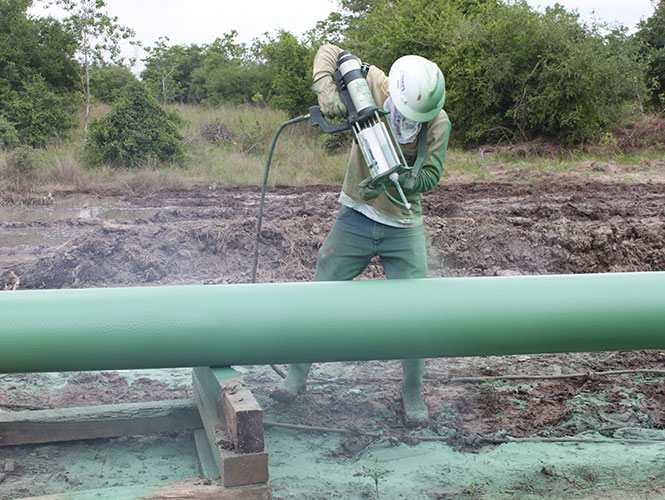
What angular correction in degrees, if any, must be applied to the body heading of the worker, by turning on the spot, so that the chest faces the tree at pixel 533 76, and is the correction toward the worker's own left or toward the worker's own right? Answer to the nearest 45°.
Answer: approximately 180°

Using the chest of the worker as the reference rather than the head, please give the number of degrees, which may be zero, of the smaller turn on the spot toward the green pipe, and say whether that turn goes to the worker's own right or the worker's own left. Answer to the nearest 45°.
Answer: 0° — they already face it

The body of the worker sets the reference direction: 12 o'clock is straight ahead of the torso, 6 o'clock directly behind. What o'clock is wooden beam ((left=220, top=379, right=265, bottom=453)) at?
The wooden beam is roughly at 1 o'clock from the worker.

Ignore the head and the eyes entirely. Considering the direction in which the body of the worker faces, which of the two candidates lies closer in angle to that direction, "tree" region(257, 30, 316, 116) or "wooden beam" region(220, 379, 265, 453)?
the wooden beam

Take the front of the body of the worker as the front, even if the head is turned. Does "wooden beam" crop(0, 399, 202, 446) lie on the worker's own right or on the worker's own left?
on the worker's own right

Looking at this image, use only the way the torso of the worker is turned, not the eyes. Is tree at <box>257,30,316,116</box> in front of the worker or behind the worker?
behind

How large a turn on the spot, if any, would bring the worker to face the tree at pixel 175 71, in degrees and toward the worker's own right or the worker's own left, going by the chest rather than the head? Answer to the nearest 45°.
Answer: approximately 180°

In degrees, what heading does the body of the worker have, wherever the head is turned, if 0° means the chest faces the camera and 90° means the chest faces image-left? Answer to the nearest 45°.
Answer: approximately 0°

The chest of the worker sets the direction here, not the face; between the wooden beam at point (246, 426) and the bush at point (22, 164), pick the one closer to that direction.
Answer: the wooden beam

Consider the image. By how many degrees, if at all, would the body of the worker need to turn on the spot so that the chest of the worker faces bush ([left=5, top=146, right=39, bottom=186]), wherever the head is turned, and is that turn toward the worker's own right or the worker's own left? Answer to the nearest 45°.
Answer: approximately 135° to the worker's own right

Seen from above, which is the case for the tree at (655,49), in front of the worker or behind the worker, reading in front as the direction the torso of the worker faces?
behind

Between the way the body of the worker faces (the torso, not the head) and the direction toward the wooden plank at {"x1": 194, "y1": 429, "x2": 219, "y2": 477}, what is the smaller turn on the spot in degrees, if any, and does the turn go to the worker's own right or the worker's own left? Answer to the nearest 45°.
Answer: approximately 45° to the worker's own right

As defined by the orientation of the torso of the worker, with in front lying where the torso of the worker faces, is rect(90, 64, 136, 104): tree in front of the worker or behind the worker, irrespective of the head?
behind

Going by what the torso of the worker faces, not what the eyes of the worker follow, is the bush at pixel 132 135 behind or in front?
behind
